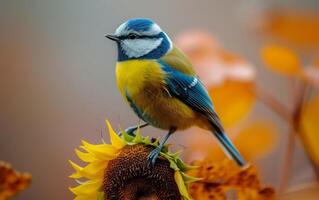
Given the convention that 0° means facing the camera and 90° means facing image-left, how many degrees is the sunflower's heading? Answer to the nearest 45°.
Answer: approximately 0°
